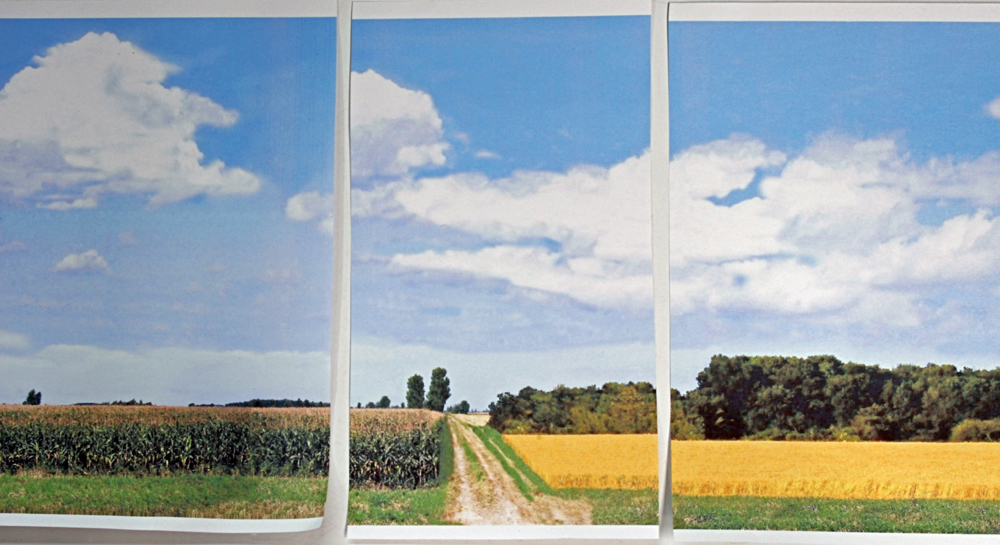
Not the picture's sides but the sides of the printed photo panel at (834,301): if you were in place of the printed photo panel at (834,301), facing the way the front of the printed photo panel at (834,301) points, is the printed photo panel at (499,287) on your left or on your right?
on your right

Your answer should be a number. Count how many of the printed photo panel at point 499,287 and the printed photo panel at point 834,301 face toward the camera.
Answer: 2

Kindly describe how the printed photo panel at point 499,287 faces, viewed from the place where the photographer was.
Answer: facing the viewer

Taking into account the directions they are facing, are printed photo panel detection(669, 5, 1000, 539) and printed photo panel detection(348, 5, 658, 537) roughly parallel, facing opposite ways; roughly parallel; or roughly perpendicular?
roughly parallel

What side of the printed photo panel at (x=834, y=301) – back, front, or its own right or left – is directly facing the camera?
front

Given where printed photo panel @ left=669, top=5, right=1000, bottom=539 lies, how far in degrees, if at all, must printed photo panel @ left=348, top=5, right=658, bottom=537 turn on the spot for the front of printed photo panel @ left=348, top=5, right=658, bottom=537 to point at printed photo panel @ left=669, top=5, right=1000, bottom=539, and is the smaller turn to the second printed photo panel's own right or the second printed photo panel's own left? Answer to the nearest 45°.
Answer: approximately 90° to the second printed photo panel's own left
